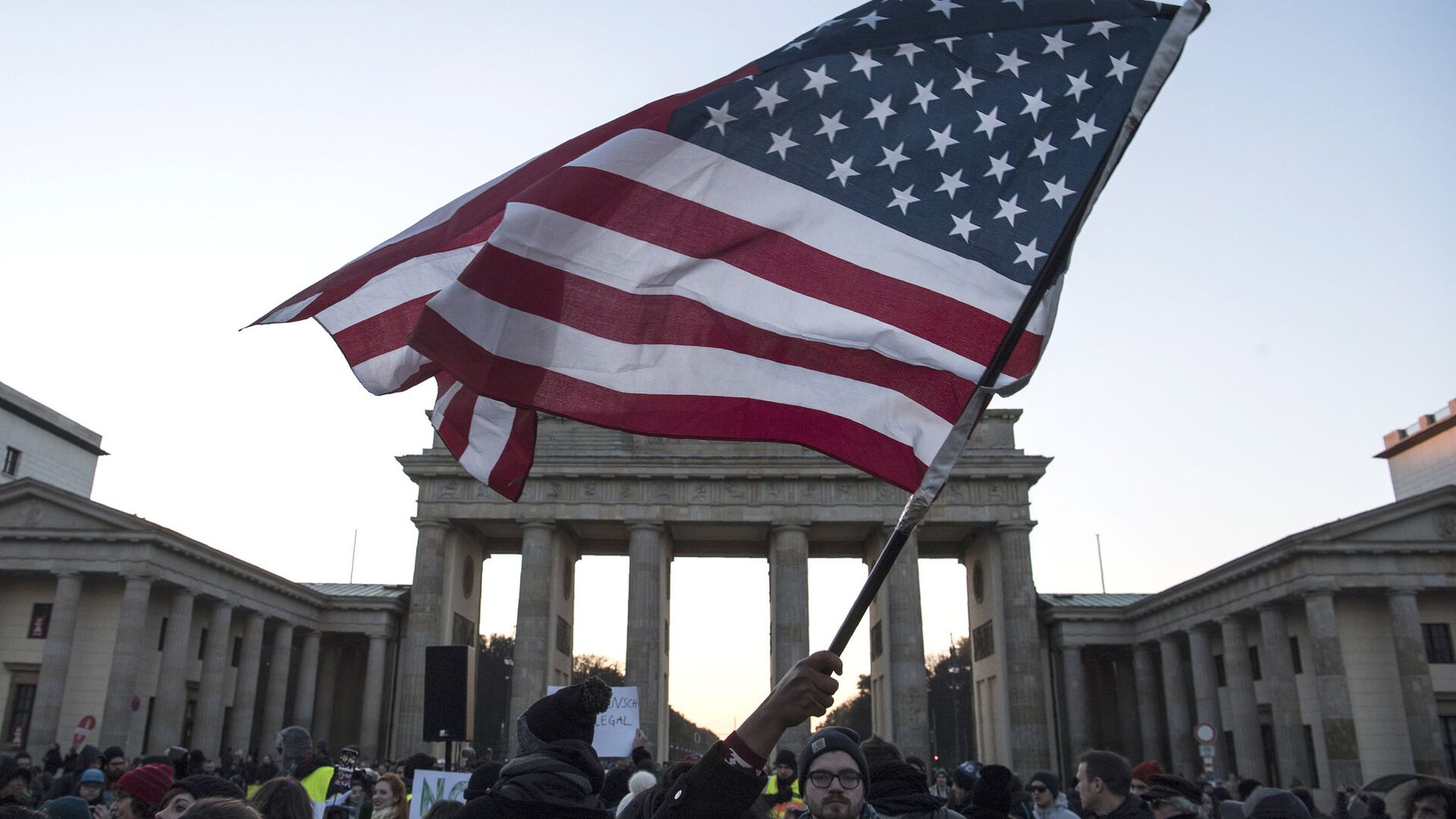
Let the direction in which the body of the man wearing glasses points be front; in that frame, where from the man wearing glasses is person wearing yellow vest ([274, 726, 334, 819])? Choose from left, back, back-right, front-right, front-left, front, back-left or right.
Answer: back-right

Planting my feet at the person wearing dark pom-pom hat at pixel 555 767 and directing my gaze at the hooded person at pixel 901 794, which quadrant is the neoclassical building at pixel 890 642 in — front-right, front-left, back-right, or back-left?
front-left

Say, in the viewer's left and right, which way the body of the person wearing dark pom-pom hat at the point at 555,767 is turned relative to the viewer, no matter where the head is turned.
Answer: facing away from the viewer and to the left of the viewer

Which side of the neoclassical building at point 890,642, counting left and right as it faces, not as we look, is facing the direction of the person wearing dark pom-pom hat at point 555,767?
front

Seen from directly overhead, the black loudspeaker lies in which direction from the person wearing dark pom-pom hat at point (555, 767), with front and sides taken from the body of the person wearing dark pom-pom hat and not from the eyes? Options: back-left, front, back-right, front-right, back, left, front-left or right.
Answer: front-right

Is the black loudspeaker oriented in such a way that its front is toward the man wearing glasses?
yes

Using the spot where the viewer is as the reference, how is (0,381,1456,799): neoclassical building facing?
facing the viewer

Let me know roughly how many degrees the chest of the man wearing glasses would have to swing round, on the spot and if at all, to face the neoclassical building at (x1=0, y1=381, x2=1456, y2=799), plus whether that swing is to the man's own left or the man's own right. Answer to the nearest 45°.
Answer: approximately 180°

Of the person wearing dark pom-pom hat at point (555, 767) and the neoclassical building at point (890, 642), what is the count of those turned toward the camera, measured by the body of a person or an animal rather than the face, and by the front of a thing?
1

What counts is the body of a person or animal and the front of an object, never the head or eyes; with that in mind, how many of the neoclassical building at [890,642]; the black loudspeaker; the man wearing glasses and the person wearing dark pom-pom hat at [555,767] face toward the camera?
3

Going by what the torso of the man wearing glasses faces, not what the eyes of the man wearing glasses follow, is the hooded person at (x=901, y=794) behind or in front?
behind

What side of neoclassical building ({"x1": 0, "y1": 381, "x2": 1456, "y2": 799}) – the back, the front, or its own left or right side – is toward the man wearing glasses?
front

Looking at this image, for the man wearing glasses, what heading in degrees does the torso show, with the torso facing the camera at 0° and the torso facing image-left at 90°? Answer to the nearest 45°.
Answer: approximately 0°

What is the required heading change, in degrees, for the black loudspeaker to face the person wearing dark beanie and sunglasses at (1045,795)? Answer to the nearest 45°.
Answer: approximately 45° to its left

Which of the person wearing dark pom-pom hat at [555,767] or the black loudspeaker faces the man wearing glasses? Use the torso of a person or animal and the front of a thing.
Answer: the black loudspeaker

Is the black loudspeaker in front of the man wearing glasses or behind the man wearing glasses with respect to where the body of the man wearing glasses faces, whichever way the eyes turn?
behind

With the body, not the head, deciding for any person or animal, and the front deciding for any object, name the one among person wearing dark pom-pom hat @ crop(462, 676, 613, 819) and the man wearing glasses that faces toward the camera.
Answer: the man wearing glasses

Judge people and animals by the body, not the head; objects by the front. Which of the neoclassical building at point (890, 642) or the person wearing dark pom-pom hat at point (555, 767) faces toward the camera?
the neoclassical building
